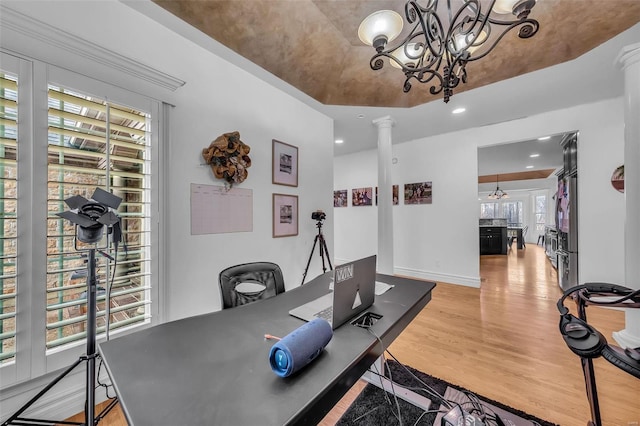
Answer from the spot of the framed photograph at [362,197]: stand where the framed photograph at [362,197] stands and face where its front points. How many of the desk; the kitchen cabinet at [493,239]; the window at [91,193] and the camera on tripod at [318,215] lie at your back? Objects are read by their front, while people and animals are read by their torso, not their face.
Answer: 1

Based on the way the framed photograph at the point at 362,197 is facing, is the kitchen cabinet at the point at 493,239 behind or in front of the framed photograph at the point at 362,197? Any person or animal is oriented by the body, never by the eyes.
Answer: behind

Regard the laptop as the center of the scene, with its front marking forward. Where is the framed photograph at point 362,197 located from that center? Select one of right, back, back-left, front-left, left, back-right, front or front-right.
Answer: front-right

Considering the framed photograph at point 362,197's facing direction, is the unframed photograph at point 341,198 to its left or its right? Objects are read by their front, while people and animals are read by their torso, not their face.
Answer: on its right

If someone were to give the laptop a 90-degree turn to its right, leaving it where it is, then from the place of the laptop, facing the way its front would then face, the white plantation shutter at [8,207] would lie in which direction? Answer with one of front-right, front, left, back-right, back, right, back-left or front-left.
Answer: back-left

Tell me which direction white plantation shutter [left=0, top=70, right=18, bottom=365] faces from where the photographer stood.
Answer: facing the viewer and to the right of the viewer

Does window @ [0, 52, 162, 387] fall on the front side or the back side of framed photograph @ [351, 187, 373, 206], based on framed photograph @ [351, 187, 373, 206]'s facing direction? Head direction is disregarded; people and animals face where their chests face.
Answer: on the front side

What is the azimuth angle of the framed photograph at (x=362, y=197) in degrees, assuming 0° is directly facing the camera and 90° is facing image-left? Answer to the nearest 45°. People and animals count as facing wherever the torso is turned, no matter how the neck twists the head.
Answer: approximately 45°
